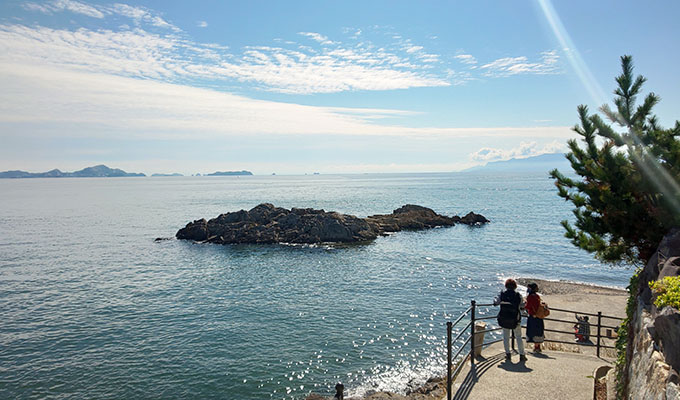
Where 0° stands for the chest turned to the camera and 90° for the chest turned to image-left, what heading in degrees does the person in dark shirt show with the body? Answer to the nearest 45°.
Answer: approximately 180°

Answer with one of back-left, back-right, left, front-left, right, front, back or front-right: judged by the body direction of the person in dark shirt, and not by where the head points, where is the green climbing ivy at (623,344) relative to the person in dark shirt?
back-right
